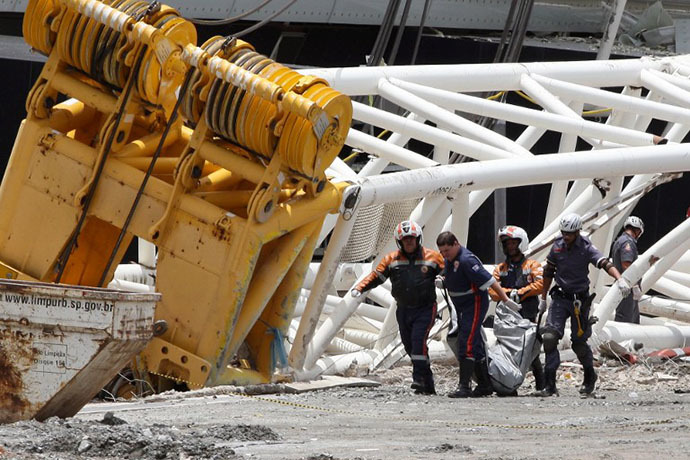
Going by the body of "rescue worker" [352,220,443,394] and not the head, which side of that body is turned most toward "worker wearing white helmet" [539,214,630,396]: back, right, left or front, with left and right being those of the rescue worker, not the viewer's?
left

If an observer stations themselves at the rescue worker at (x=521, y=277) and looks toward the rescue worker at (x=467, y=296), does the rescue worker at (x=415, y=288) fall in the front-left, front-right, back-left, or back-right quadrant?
front-right

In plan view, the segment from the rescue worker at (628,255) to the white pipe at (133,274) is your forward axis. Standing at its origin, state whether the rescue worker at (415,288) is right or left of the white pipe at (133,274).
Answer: left

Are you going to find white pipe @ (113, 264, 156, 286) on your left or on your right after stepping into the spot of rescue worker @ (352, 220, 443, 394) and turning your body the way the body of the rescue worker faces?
on your right

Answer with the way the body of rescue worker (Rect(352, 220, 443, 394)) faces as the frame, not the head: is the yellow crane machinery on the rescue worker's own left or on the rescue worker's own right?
on the rescue worker's own right

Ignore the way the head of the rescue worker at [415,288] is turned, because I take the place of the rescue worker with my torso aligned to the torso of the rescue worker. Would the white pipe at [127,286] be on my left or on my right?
on my right

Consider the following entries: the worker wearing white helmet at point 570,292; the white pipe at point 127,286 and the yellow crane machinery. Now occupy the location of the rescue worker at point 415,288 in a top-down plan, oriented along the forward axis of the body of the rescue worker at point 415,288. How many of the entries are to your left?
1

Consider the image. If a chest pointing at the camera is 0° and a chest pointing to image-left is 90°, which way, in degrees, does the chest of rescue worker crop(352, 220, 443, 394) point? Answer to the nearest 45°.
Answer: approximately 0°

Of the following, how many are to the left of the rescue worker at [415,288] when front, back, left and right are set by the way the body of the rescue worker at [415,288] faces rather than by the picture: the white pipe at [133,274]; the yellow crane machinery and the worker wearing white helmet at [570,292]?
1

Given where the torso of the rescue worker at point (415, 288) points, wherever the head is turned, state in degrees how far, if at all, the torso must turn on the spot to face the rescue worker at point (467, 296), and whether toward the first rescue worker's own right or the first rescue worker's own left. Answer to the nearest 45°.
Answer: approximately 90° to the first rescue worker's own left

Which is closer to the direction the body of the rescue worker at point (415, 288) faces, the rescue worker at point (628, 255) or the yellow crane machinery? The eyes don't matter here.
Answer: the yellow crane machinery

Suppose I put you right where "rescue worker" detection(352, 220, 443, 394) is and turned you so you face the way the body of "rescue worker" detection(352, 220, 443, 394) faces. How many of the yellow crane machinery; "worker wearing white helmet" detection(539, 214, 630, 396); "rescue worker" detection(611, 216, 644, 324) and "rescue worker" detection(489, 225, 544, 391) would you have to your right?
1
